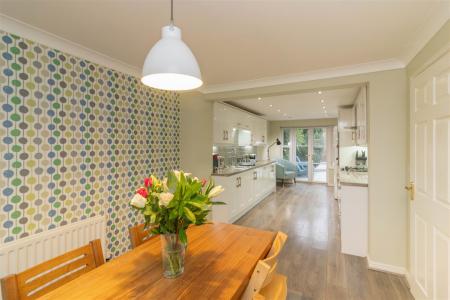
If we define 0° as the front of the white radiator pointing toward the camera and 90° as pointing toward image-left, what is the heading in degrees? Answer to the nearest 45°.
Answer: approximately 315°

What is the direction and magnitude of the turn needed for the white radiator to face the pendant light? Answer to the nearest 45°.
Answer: approximately 45° to its right

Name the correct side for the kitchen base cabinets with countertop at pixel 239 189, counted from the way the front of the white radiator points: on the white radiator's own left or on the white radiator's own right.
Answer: on the white radiator's own left

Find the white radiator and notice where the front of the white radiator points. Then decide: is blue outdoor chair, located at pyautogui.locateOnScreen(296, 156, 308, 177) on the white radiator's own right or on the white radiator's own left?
on the white radiator's own left

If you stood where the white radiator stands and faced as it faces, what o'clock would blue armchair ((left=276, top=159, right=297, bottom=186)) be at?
The blue armchair is roughly at 10 o'clock from the white radiator.

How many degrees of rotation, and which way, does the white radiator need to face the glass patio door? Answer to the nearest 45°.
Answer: approximately 45° to its left
